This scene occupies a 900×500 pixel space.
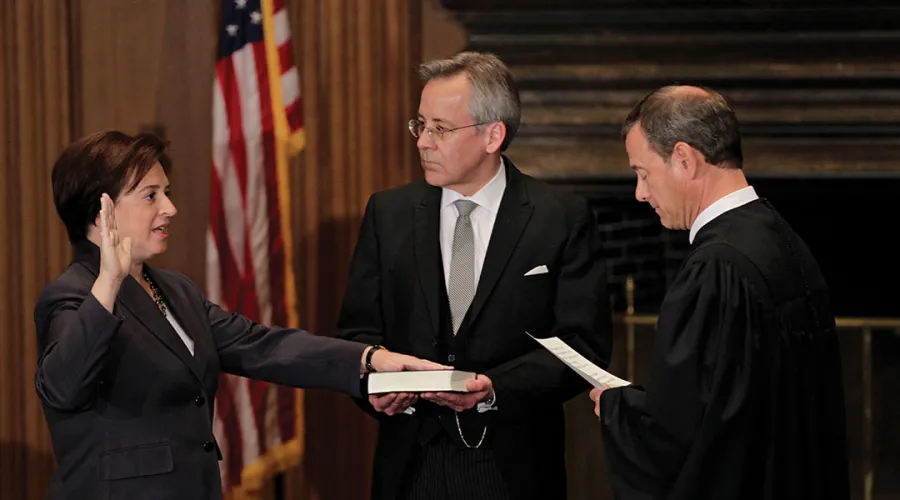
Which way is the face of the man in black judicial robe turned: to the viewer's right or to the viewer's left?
to the viewer's left

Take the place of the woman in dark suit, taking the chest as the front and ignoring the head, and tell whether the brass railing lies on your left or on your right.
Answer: on your left

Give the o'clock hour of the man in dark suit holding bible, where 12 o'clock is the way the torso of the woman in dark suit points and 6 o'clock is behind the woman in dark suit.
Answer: The man in dark suit holding bible is roughly at 10 o'clock from the woman in dark suit.

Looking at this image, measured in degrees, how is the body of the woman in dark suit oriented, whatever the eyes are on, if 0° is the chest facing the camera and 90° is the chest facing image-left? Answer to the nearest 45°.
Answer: approximately 315°

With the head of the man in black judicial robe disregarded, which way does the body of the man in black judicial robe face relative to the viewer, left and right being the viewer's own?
facing away from the viewer and to the left of the viewer

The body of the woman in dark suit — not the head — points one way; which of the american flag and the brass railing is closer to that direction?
the brass railing

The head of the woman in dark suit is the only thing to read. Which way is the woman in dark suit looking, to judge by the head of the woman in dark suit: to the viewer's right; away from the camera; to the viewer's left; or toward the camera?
to the viewer's right

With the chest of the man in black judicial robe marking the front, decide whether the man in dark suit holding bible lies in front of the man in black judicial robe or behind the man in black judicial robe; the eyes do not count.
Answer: in front

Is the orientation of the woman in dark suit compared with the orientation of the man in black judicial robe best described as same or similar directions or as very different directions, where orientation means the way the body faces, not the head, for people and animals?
very different directions
